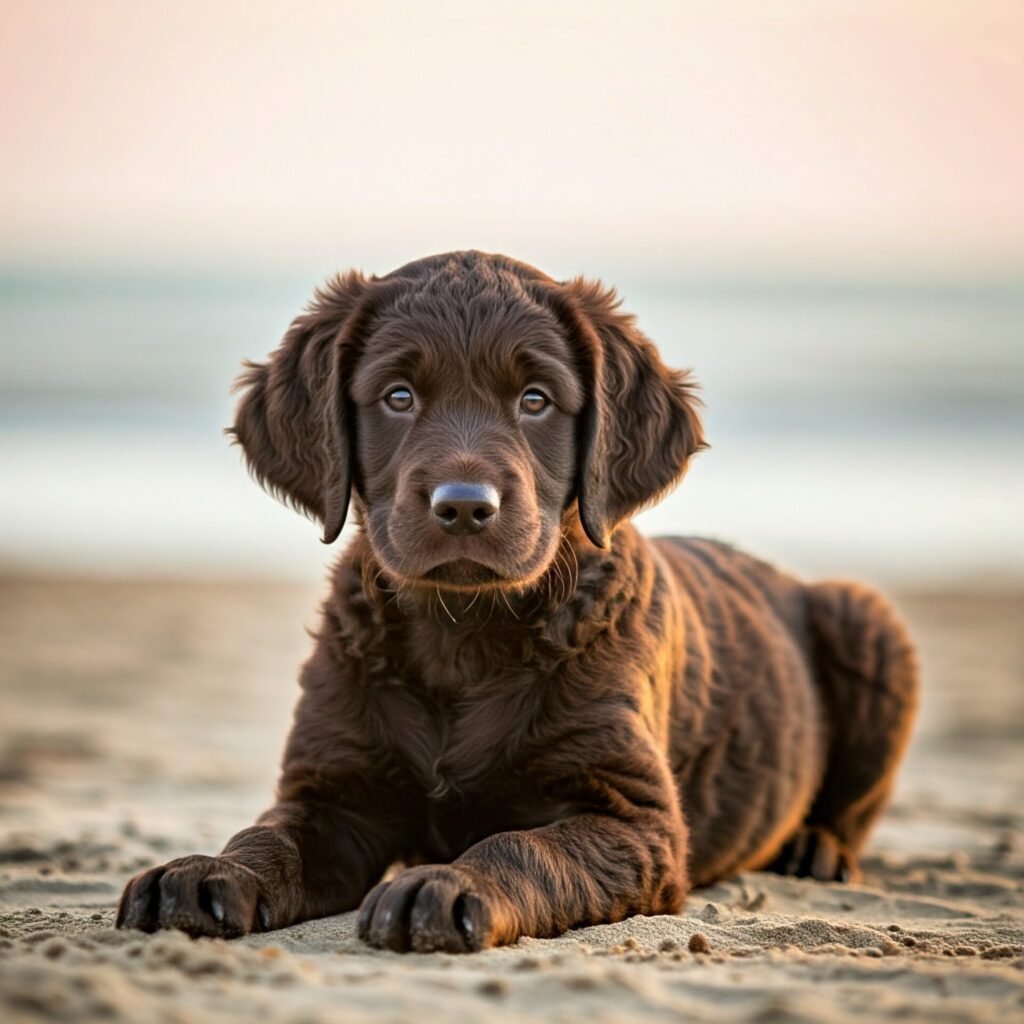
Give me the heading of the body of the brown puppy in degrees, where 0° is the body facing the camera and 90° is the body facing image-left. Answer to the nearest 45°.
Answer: approximately 45°
